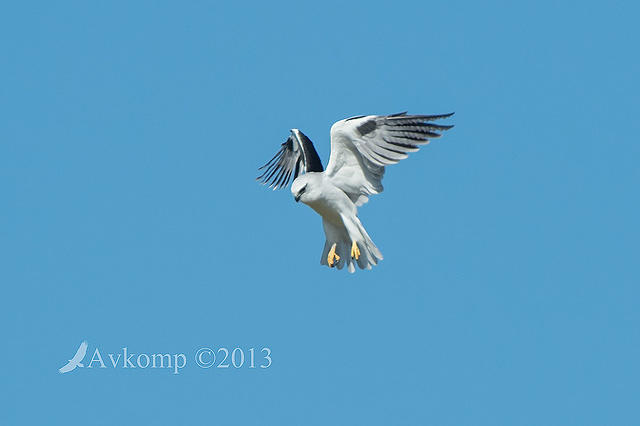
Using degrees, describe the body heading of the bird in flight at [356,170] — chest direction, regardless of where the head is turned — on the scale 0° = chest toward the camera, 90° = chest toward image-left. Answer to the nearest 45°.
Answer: approximately 45°
